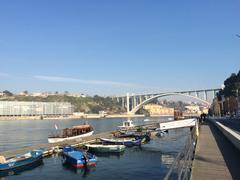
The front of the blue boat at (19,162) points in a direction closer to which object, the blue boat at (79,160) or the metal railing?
the blue boat

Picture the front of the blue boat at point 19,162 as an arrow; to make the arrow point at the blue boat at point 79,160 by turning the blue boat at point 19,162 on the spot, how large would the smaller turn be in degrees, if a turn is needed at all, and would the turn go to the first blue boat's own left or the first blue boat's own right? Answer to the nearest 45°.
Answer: approximately 45° to the first blue boat's own right

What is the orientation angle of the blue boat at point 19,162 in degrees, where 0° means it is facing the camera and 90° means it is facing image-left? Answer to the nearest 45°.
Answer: approximately 225°

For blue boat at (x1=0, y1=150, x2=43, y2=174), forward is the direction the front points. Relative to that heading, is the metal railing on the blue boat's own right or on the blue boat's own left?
on the blue boat's own right
